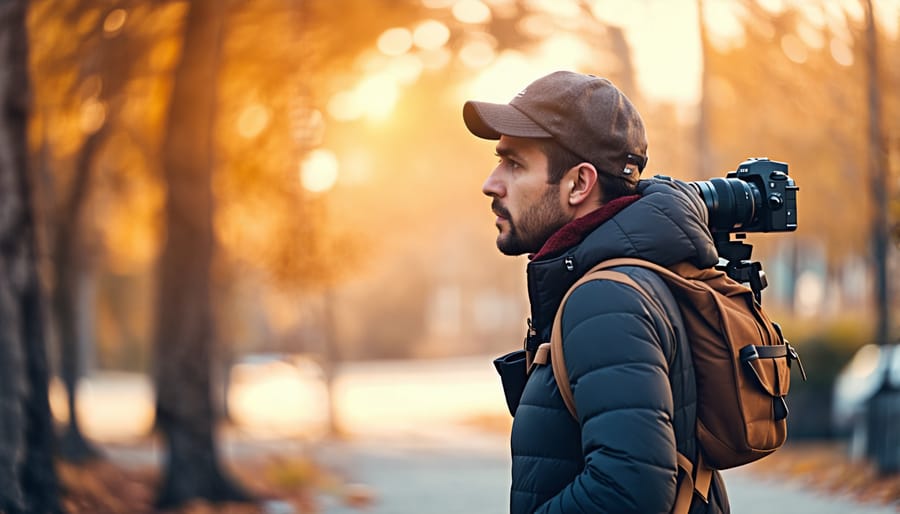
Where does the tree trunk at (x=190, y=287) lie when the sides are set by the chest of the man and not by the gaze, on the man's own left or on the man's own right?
on the man's own right

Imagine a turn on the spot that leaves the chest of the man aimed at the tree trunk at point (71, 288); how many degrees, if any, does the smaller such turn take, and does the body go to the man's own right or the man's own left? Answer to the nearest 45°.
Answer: approximately 45° to the man's own right

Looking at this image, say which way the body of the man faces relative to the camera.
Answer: to the viewer's left

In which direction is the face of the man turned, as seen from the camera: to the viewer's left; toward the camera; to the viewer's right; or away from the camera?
to the viewer's left

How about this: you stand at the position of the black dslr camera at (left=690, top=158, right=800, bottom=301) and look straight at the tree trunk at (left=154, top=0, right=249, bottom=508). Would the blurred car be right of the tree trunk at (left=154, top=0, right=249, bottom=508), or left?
right

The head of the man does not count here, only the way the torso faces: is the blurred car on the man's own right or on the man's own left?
on the man's own right
